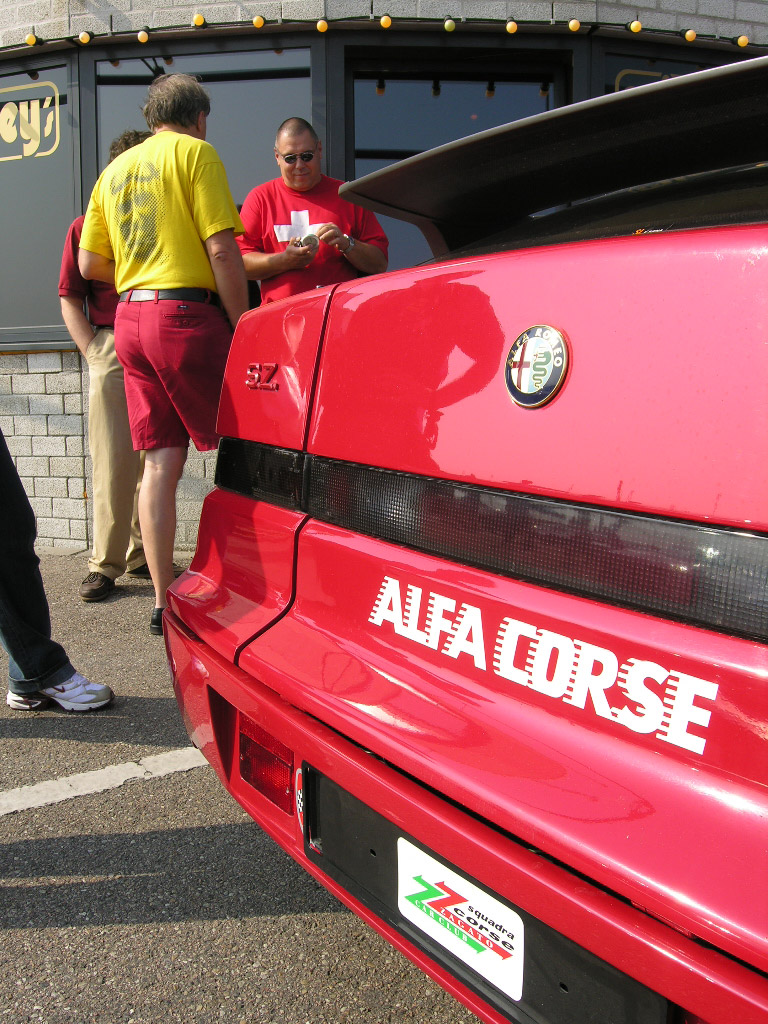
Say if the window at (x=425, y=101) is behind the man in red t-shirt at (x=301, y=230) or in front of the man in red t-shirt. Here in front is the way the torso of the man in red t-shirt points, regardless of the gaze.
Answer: behind

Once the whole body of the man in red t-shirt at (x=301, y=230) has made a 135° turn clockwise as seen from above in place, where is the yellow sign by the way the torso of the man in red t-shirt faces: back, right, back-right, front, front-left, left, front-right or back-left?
front

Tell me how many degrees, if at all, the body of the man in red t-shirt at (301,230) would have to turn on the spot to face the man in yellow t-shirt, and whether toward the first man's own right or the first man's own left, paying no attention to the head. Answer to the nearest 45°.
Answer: approximately 45° to the first man's own right

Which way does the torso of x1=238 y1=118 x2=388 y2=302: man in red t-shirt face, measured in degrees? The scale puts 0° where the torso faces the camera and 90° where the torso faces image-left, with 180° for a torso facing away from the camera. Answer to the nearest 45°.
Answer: approximately 0°
